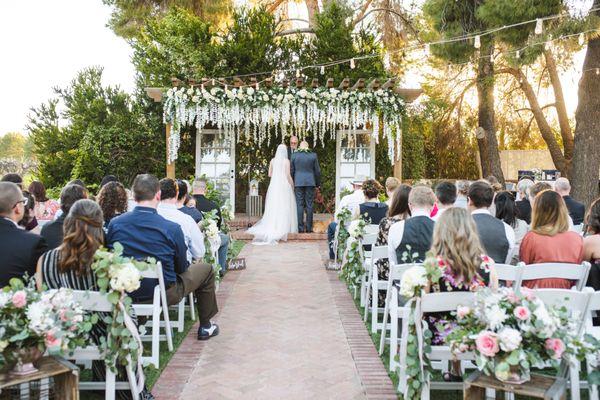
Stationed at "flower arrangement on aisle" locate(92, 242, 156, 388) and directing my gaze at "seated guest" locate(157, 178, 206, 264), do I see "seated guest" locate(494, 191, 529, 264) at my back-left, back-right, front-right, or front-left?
front-right

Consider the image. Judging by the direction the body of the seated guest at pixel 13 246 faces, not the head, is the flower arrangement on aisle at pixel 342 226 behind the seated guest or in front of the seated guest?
in front

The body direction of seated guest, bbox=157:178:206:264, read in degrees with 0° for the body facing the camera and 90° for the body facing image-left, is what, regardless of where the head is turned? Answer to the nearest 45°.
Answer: approximately 180°

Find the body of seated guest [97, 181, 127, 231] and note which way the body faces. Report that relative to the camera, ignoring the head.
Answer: away from the camera

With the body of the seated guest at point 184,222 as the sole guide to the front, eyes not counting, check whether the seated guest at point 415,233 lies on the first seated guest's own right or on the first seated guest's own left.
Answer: on the first seated guest's own right

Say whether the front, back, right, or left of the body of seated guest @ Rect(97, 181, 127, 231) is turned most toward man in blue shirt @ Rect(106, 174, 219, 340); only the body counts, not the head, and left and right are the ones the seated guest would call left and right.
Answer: back

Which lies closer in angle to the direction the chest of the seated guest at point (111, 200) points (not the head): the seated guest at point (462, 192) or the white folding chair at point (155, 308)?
the seated guest

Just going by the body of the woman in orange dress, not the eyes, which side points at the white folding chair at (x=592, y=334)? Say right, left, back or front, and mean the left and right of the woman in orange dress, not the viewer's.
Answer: back

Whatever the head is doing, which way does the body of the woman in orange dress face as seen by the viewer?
away from the camera

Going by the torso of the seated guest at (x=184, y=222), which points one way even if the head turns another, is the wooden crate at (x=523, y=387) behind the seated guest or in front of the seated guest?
behind

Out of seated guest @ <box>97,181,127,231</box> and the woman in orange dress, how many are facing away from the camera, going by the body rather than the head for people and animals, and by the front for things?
2

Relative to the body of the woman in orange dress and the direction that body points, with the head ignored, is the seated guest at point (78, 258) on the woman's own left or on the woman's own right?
on the woman's own left

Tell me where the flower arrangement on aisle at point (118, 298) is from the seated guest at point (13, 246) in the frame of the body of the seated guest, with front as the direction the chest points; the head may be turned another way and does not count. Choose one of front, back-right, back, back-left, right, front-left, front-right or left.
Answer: right

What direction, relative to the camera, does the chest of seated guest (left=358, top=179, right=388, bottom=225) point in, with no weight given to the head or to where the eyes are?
away from the camera

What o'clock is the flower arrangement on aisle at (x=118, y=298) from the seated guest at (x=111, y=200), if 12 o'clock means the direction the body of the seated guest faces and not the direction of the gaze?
The flower arrangement on aisle is roughly at 6 o'clock from the seated guest.
